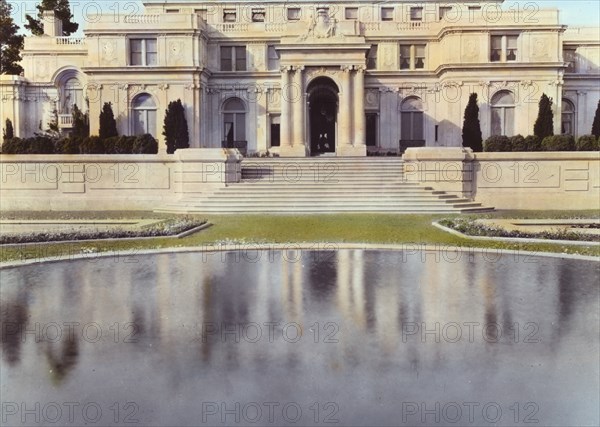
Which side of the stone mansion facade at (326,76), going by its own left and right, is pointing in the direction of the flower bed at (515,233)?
front

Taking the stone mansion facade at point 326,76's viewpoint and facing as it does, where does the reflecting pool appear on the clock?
The reflecting pool is roughly at 12 o'clock from the stone mansion facade.

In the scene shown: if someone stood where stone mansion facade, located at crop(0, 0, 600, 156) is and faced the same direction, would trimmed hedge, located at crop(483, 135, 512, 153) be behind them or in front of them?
in front

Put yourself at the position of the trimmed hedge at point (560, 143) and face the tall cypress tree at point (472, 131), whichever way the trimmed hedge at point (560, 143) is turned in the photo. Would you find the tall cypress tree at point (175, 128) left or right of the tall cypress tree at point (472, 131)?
left

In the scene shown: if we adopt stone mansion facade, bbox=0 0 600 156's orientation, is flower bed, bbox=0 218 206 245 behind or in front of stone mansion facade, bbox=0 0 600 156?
in front

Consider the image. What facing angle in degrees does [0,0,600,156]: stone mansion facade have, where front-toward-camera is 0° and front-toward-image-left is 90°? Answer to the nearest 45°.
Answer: approximately 0°

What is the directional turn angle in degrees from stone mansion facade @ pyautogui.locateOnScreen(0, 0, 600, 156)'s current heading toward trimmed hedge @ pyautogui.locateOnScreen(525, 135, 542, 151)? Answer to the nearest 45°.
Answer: approximately 45° to its left
